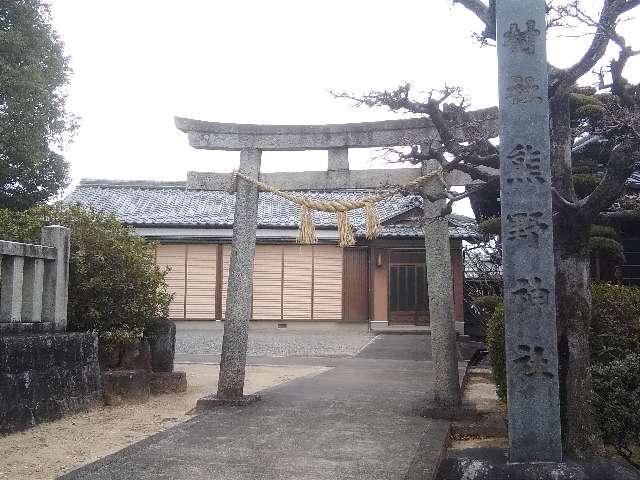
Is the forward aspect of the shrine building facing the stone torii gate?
yes

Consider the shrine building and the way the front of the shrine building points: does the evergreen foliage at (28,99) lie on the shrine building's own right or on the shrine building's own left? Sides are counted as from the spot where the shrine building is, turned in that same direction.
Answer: on the shrine building's own right

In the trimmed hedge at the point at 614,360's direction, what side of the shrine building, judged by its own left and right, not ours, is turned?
front

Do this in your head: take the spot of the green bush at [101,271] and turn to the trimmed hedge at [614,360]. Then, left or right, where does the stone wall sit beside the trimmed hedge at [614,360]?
right

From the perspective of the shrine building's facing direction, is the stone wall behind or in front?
in front

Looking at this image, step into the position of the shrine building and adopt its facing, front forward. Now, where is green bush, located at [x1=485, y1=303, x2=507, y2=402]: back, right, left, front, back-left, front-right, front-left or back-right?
front

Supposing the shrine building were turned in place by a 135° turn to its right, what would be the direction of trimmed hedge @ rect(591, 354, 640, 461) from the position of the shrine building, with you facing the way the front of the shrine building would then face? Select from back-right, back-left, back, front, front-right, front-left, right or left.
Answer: back-left

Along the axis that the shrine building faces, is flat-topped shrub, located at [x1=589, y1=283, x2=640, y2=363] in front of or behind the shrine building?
in front

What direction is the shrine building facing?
toward the camera

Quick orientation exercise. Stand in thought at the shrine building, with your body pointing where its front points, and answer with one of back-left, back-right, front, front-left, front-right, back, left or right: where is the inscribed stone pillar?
front

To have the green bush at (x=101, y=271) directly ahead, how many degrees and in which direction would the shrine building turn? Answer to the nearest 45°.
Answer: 0° — it already faces it

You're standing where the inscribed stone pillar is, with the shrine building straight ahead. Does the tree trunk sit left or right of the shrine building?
right
